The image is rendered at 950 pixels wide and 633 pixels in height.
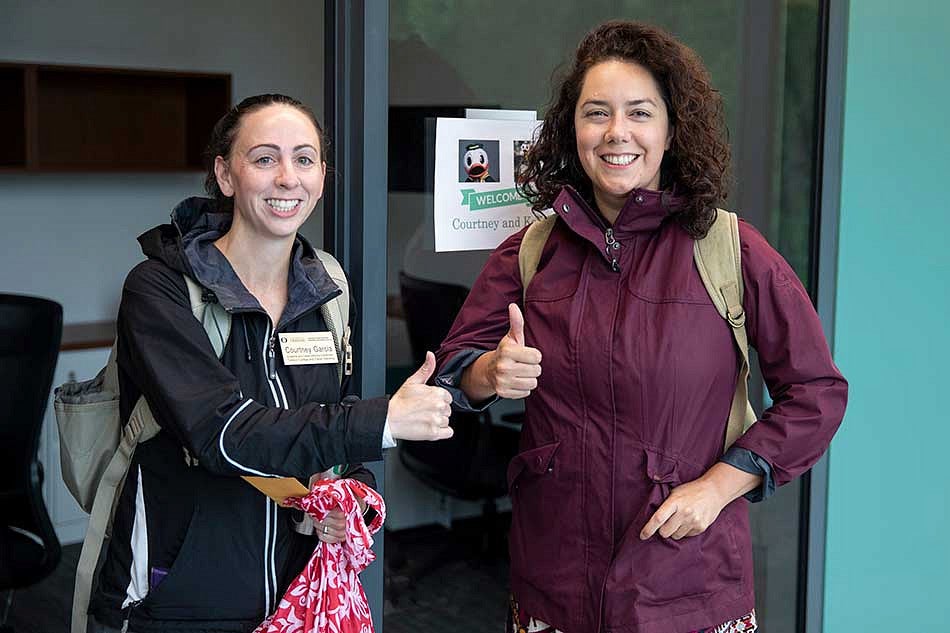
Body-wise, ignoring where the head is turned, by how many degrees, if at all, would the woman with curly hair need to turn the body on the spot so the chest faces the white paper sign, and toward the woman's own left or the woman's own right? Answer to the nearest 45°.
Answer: approximately 135° to the woman's own right

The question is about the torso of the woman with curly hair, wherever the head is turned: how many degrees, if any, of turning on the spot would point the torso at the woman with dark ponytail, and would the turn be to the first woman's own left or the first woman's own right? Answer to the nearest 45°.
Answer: approximately 90° to the first woman's own right

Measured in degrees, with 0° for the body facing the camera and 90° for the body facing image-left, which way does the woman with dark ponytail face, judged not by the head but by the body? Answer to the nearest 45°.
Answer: approximately 315°

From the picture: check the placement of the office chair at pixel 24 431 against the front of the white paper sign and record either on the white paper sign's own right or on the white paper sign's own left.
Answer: on the white paper sign's own right

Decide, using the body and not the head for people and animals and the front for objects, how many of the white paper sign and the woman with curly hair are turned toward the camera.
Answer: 2
